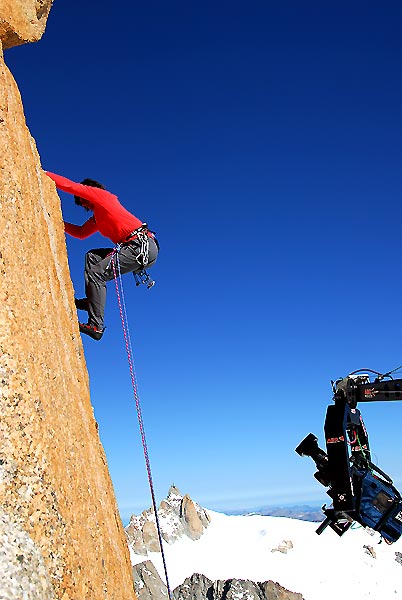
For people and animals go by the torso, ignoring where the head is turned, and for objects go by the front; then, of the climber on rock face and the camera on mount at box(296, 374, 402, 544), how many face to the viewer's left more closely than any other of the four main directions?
2

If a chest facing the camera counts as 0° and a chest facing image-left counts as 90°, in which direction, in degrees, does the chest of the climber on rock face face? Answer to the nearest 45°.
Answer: approximately 90°

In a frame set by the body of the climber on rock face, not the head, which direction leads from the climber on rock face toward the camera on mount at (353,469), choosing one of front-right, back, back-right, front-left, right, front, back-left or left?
back-right

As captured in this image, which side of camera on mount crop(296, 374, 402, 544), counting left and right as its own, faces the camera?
left

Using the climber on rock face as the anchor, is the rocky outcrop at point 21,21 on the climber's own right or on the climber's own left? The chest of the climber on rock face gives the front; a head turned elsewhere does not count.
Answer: on the climber's own left

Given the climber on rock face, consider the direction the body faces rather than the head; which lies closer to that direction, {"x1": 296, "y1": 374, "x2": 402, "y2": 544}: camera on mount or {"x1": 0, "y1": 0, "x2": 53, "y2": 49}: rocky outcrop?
the rocky outcrop
